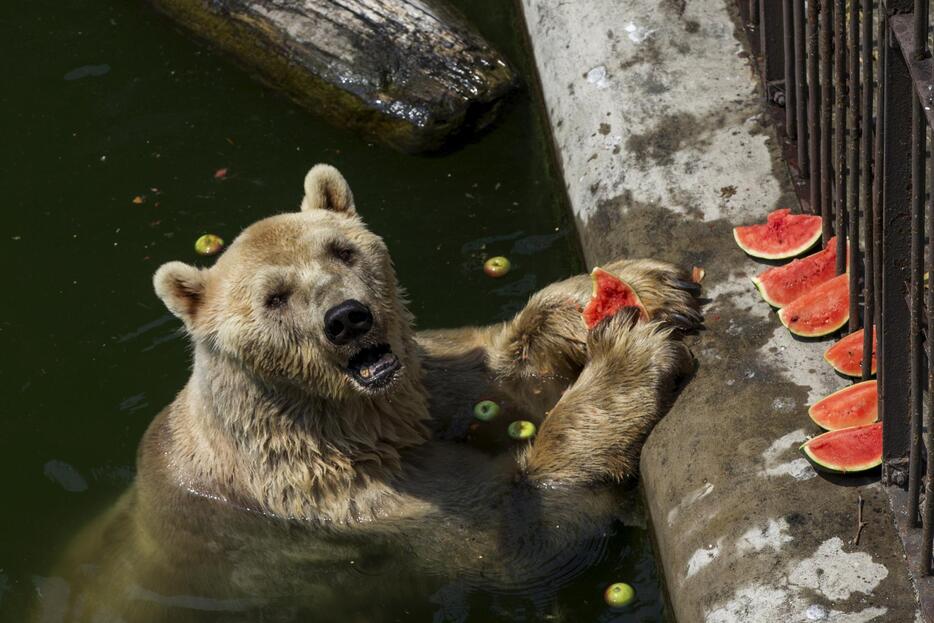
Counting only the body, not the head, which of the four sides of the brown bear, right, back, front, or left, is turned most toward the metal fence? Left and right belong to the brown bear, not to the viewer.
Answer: front

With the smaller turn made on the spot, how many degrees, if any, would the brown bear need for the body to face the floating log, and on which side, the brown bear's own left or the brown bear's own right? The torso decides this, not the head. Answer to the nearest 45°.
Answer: approximately 135° to the brown bear's own left

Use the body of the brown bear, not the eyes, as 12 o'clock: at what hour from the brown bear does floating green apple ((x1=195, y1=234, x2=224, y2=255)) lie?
The floating green apple is roughly at 7 o'clock from the brown bear.

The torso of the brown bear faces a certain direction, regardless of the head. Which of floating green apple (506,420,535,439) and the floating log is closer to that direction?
the floating green apple

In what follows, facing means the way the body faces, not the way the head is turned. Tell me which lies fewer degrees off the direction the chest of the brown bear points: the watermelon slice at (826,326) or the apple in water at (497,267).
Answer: the watermelon slice

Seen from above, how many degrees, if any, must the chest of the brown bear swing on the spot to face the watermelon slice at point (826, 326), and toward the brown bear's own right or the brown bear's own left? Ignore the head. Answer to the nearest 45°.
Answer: approximately 45° to the brown bear's own left

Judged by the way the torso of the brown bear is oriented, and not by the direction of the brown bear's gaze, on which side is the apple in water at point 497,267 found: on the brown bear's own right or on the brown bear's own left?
on the brown bear's own left

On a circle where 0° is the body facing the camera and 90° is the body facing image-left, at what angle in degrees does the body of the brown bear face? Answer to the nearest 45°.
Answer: approximately 315°

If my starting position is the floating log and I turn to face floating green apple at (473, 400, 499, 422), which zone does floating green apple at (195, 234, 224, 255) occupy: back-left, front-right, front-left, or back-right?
front-right

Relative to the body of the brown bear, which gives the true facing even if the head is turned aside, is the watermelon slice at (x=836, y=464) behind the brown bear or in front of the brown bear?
in front

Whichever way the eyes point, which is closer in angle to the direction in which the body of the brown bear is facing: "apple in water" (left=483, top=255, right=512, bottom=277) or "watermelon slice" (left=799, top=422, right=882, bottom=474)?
the watermelon slice
